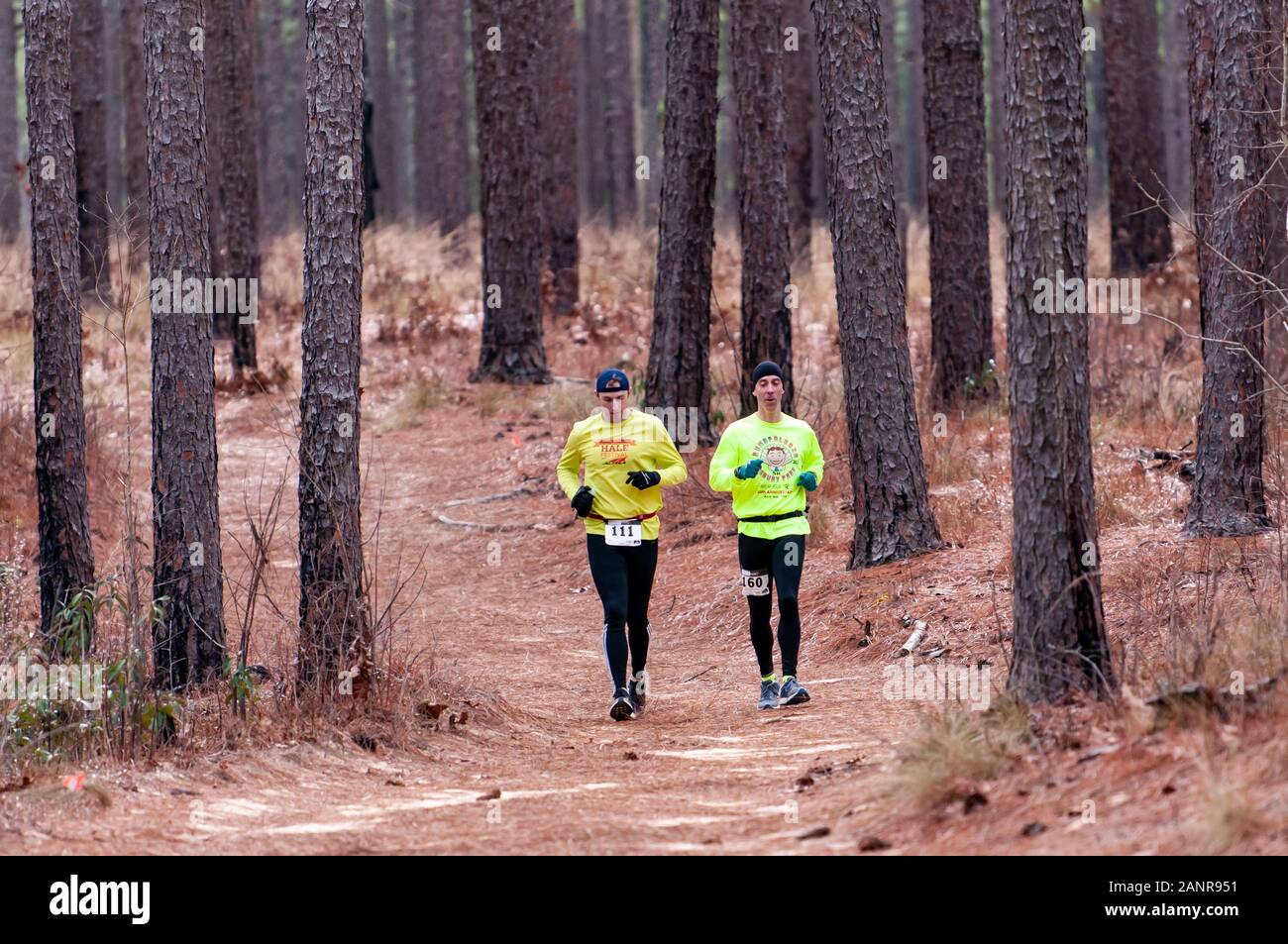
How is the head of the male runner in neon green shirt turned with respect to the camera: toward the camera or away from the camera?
toward the camera

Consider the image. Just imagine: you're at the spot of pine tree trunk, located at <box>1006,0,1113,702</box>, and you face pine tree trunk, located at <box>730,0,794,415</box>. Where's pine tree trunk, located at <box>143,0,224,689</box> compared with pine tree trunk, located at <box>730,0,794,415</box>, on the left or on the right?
left

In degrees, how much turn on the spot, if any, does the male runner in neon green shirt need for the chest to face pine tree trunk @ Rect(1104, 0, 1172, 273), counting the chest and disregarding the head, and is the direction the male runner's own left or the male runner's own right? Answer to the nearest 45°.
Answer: approximately 180°

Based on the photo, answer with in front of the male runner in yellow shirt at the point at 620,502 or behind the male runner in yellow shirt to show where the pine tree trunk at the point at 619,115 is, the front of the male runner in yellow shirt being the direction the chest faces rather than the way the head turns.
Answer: behind

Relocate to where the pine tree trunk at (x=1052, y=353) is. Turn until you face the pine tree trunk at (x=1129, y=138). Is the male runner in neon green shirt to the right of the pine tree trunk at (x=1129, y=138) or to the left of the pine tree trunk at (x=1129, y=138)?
left

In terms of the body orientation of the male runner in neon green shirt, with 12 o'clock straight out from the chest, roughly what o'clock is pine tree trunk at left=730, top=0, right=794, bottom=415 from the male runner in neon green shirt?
The pine tree trunk is roughly at 6 o'clock from the male runner in neon green shirt.

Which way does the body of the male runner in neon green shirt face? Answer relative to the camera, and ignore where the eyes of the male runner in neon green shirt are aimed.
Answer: toward the camera

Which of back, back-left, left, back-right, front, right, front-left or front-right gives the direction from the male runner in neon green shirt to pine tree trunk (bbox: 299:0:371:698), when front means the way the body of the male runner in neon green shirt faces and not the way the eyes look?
right

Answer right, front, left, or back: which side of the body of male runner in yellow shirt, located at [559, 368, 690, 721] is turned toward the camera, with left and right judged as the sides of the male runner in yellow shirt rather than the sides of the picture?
front

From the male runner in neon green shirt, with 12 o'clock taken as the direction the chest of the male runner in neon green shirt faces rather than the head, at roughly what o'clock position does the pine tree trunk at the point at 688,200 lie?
The pine tree trunk is roughly at 6 o'clock from the male runner in neon green shirt.

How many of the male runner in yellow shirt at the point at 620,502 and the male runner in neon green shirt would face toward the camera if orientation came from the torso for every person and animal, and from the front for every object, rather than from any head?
2

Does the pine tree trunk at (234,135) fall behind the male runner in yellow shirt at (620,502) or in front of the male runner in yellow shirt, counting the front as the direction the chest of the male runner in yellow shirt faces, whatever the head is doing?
behind

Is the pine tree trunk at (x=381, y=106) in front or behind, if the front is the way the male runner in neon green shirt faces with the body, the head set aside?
behind
